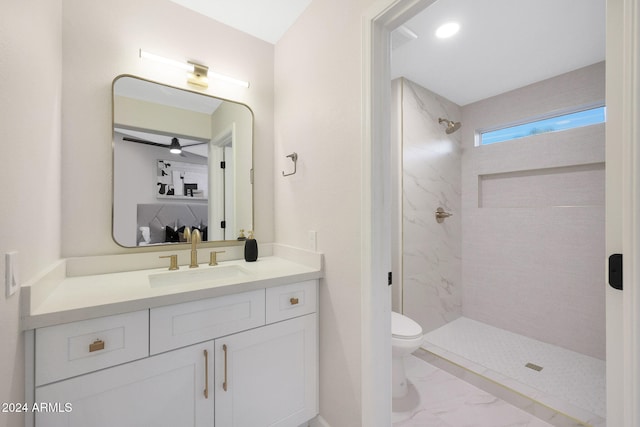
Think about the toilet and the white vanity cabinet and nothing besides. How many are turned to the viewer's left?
0

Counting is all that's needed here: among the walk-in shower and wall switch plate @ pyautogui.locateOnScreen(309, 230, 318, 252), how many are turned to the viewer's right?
0

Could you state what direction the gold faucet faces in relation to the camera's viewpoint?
facing the viewer and to the right of the viewer

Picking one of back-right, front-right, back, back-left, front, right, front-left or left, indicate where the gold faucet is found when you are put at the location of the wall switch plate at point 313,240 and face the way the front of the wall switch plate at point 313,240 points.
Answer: front-right

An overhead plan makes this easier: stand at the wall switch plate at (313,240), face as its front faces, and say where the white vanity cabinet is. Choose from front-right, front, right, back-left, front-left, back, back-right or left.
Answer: front

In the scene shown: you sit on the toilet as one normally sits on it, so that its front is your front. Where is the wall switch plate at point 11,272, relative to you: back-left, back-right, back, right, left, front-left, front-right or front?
right

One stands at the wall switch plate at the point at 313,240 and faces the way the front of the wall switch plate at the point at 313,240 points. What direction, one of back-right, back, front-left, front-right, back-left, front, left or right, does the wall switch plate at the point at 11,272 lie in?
front

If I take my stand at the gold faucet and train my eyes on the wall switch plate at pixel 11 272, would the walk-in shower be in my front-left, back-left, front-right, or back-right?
back-left

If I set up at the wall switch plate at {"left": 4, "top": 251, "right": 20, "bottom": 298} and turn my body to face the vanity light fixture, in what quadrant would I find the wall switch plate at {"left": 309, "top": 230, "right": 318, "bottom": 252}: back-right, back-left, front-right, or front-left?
front-right

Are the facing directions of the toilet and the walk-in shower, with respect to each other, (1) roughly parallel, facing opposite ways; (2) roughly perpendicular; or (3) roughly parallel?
roughly perpendicular

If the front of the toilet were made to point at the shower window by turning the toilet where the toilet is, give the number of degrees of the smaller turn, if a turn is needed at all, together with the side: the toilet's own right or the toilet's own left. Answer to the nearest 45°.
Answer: approximately 90° to the toilet's own left

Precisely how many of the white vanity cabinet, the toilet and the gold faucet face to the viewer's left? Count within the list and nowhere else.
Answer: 0

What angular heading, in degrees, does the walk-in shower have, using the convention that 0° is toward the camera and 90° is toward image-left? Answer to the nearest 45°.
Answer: approximately 45°

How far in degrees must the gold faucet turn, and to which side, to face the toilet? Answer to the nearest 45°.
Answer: approximately 45° to its left
